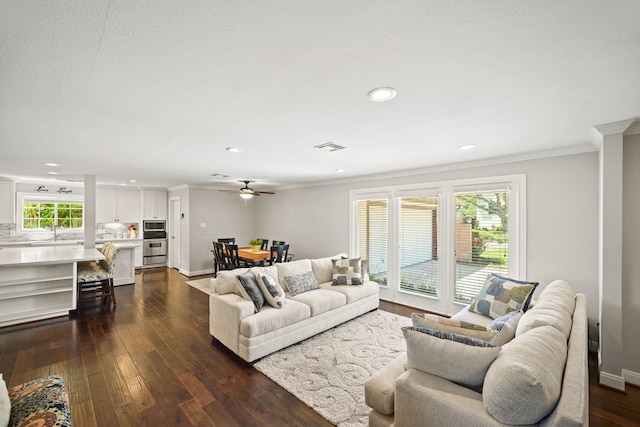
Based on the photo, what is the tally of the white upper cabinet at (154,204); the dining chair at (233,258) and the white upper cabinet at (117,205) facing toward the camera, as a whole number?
2

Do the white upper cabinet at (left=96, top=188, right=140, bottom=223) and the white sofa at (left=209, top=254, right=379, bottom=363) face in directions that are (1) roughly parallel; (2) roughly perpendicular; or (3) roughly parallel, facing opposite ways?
roughly parallel

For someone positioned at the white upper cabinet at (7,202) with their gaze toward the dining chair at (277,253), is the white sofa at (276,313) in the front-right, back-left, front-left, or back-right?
front-right

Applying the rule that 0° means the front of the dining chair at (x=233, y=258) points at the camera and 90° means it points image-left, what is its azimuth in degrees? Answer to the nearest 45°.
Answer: approximately 225°

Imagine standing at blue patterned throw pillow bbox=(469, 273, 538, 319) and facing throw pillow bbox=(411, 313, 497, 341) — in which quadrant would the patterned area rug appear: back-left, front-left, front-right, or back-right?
front-right

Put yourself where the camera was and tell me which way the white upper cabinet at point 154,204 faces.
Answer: facing the viewer

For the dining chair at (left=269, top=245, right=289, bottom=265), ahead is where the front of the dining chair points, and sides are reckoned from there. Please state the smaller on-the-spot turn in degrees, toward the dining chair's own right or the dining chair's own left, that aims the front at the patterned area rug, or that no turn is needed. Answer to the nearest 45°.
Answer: approximately 135° to the dining chair's own left

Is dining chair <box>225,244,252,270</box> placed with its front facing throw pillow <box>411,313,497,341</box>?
no

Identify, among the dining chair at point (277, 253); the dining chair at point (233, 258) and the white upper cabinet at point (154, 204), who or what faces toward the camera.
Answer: the white upper cabinet

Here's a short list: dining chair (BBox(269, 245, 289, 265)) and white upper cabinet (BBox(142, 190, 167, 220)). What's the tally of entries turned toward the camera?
1

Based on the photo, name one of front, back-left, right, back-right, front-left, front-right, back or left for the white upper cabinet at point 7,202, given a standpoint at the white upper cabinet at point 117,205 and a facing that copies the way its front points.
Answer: right

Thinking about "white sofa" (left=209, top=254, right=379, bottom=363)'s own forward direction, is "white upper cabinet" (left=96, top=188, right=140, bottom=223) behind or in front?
behind

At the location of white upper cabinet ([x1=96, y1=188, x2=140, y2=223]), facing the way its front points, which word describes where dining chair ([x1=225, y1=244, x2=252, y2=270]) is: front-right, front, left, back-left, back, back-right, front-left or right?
front-left

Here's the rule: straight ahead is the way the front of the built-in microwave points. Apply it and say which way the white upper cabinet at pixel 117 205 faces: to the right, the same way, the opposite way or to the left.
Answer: the same way

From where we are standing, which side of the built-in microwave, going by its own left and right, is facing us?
front

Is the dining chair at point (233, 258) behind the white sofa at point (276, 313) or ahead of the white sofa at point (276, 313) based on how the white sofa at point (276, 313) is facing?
behind

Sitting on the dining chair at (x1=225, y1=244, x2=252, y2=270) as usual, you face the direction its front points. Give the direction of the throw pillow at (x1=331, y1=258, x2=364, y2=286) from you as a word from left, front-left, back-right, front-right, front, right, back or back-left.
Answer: right

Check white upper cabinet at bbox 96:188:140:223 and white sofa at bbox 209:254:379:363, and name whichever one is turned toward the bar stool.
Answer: the white upper cabinet

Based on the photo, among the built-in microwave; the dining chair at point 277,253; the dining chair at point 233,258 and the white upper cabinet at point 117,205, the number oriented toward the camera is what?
2

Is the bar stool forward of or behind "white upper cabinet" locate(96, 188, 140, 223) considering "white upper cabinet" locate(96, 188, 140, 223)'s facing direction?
forward
